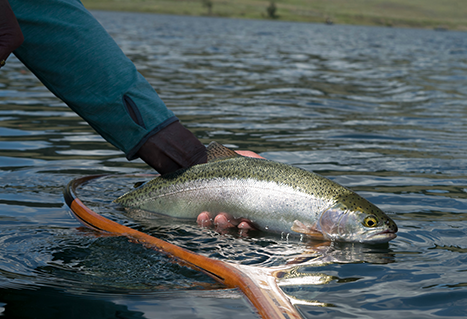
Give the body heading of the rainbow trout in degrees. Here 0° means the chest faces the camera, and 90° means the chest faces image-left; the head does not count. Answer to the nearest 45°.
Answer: approximately 270°
